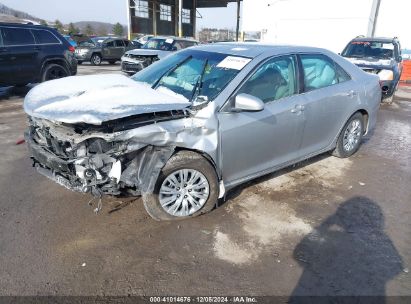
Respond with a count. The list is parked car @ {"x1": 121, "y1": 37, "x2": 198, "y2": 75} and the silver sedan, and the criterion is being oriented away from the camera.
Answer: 0

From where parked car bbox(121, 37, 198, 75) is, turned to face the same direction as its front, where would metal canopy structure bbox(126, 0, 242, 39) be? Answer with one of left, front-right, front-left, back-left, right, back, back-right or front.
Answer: back-right

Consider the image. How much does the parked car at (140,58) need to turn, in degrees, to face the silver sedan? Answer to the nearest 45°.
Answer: approximately 45° to its left

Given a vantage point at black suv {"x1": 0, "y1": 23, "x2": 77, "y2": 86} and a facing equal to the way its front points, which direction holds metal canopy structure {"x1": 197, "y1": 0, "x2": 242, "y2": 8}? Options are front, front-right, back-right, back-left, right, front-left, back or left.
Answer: back-right

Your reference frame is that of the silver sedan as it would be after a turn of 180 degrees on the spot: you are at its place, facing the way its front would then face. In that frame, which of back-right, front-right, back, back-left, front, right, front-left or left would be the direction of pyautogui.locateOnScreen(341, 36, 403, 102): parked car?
front

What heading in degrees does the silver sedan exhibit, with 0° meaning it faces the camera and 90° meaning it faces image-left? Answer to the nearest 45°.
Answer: approximately 45°

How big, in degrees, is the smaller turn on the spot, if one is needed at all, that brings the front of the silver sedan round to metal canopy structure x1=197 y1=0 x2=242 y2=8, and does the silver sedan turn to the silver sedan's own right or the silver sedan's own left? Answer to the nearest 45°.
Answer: approximately 135° to the silver sedan's own right

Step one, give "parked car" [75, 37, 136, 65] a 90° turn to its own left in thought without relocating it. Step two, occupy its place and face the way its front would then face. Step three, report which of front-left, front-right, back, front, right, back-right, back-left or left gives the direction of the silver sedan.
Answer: front-right

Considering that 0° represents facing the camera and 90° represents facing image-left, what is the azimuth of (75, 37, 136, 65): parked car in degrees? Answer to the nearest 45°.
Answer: approximately 45°

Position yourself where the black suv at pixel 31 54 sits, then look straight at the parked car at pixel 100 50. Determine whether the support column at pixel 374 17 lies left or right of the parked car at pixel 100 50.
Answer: right

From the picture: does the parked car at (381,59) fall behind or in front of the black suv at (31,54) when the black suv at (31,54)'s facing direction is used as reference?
behind

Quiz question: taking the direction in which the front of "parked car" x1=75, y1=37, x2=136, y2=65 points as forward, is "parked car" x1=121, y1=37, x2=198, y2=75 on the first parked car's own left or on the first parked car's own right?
on the first parked car's own left

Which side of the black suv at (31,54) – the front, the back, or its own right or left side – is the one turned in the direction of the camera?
left
